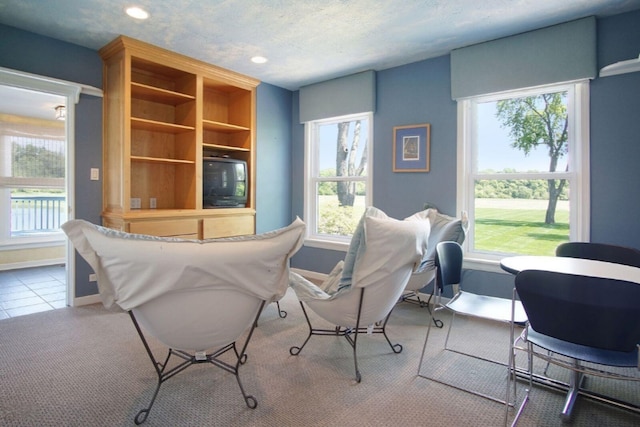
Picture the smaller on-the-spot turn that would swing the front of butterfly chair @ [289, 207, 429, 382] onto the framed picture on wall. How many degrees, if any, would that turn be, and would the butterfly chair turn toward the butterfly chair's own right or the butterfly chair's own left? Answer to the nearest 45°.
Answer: approximately 45° to the butterfly chair's own right

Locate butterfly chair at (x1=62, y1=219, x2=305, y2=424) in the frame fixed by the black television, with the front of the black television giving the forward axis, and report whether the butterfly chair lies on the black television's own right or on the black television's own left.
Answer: on the black television's own right

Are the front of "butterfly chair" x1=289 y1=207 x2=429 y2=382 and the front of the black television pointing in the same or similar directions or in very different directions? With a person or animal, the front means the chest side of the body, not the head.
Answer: very different directions

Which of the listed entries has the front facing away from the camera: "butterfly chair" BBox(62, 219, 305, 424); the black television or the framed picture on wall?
the butterfly chair

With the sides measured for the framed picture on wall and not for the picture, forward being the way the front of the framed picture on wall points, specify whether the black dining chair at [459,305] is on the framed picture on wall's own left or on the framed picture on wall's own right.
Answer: on the framed picture on wall's own left

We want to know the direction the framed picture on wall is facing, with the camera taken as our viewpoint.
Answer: facing the viewer and to the left of the viewer

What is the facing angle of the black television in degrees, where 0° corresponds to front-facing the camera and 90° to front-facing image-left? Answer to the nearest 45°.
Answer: approximately 315°

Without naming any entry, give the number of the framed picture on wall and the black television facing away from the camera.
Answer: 0

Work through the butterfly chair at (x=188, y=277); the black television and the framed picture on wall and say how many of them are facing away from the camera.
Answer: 1

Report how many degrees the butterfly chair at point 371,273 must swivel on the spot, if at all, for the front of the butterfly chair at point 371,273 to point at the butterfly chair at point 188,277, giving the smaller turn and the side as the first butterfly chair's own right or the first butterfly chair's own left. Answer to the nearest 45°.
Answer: approximately 90° to the first butterfly chair's own left

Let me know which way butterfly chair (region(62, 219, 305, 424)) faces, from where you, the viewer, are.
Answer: facing away from the viewer

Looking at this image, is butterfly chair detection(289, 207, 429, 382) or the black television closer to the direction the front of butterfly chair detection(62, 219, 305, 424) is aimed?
the black television

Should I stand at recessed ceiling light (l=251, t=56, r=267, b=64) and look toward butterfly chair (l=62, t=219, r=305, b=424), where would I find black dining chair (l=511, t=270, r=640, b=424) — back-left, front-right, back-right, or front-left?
front-left

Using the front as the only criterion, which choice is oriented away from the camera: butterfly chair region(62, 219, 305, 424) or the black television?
the butterfly chair
